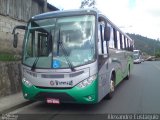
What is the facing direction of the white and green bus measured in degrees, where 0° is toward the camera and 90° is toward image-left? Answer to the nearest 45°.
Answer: approximately 45°
